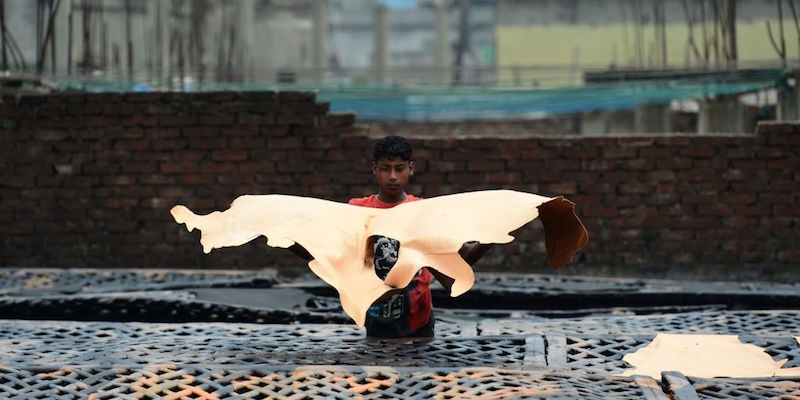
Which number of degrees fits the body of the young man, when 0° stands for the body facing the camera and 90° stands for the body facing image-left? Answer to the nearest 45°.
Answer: approximately 0°

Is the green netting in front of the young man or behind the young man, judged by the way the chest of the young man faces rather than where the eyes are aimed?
behind

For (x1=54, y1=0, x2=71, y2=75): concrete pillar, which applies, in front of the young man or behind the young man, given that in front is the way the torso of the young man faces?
behind

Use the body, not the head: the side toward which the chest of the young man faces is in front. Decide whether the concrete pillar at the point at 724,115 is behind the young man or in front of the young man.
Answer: behind

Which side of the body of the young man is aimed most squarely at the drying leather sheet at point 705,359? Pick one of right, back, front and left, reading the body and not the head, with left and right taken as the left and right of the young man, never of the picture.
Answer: left

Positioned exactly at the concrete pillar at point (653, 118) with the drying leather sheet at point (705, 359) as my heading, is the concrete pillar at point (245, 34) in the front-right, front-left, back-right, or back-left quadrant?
back-right

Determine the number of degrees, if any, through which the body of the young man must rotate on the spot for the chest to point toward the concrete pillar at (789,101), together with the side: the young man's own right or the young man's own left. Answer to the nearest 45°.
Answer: approximately 135° to the young man's own left
